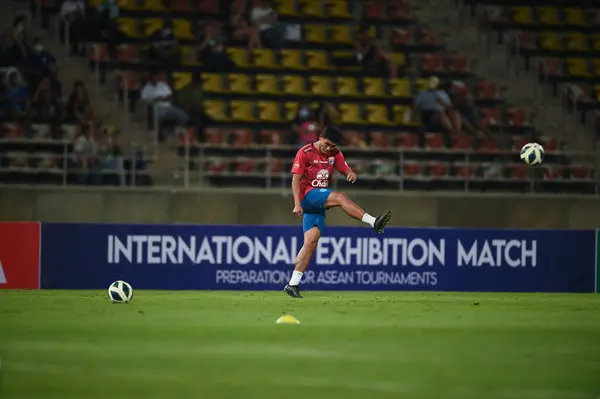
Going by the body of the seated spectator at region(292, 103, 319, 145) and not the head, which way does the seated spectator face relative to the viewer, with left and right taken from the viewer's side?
facing the viewer

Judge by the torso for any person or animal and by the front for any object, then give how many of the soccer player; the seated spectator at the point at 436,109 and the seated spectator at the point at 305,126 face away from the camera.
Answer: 0

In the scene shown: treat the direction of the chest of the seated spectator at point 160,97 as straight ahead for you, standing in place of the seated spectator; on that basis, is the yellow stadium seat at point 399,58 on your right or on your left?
on your left

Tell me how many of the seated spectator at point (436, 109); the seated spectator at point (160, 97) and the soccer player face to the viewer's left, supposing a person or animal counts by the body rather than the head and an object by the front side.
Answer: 0

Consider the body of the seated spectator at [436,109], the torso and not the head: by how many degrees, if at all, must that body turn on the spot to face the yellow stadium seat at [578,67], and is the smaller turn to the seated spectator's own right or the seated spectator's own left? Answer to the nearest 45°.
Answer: approximately 90° to the seated spectator's own left

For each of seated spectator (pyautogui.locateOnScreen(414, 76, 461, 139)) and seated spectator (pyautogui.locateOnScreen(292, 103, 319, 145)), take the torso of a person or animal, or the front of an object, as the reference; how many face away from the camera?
0

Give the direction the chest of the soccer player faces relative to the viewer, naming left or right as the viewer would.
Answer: facing the viewer and to the right of the viewer

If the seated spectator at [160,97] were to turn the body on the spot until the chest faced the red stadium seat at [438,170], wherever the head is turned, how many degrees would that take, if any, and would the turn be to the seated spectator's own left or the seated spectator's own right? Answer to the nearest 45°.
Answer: approximately 45° to the seated spectator's own left

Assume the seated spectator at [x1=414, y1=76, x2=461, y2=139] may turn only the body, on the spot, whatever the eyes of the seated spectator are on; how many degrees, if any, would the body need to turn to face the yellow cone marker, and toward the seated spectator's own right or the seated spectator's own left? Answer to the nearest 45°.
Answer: approximately 45° to the seated spectator's own right

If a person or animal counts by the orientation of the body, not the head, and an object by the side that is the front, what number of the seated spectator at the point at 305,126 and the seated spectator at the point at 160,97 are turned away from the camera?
0

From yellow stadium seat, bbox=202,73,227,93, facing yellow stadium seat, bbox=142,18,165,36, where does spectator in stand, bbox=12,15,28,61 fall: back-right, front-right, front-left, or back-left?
front-left
